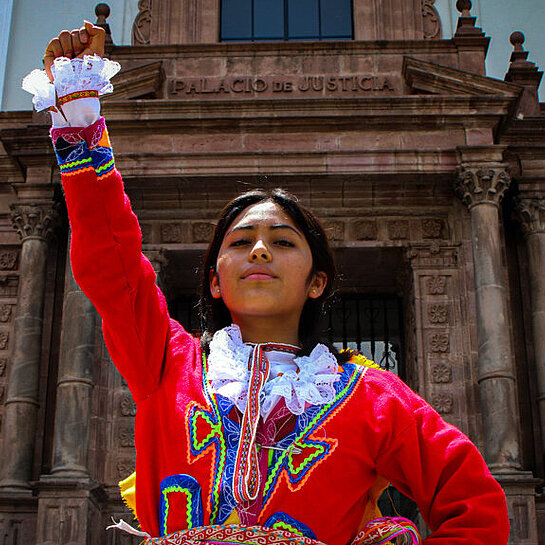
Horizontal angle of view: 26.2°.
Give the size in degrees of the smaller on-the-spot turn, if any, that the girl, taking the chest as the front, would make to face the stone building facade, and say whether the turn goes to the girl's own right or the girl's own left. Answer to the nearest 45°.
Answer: approximately 180°

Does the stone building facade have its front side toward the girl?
yes

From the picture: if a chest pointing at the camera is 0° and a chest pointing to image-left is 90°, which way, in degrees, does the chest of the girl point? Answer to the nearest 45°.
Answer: approximately 0°

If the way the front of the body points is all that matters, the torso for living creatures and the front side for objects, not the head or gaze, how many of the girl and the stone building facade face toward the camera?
2
